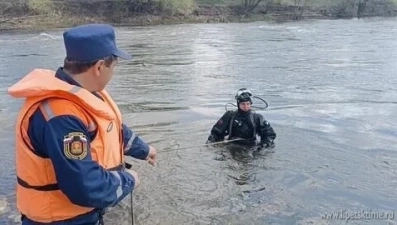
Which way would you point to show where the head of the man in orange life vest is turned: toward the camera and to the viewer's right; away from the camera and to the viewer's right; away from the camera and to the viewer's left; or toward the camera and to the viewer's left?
away from the camera and to the viewer's right

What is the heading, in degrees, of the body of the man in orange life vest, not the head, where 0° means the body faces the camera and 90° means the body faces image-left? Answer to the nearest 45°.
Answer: approximately 270°

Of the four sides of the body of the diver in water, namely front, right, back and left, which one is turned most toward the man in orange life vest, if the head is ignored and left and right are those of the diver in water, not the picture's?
front

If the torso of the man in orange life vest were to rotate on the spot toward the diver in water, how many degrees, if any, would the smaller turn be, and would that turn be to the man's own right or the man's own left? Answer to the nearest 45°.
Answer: approximately 45° to the man's own left

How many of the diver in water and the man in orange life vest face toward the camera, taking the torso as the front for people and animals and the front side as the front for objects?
1

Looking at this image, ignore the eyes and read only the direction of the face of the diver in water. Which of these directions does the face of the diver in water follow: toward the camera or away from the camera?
toward the camera

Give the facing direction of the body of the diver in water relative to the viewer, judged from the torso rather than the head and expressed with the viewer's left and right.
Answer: facing the viewer

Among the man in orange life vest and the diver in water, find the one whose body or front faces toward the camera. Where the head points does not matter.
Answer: the diver in water
